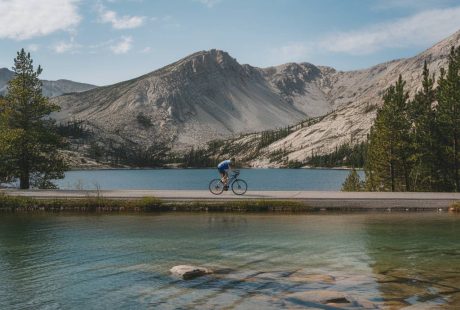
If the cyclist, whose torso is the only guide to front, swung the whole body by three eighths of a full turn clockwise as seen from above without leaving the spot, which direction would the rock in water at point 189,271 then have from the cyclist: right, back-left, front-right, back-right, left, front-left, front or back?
front-left

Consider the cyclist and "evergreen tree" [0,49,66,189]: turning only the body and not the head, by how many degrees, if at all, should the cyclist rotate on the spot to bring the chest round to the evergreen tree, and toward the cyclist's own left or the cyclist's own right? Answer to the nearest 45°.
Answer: approximately 135° to the cyclist's own left

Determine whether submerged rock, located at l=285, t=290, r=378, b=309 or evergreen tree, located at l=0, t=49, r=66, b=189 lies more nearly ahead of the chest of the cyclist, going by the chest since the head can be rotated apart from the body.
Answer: the submerged rock

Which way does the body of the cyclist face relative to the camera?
to the viewer's right

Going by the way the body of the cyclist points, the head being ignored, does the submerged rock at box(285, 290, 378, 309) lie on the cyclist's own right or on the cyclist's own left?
on the cyclist's own right

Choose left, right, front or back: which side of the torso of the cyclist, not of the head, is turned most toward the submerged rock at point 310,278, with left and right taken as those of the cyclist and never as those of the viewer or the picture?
right

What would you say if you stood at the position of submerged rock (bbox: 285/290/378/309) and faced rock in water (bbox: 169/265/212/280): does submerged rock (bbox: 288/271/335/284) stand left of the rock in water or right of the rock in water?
right
